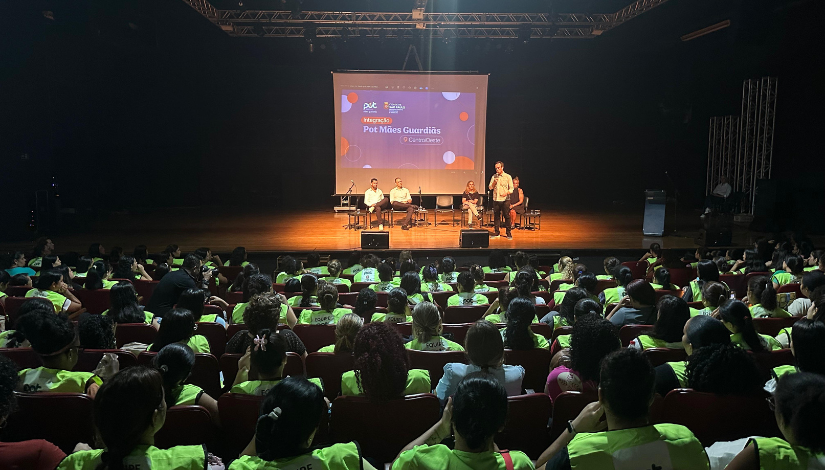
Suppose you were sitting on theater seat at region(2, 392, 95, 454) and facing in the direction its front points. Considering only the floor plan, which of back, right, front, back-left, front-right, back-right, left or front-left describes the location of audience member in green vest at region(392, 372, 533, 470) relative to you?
back-right

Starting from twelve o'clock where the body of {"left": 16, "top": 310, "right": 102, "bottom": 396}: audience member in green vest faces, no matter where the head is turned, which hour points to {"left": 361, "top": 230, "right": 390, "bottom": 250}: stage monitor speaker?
The stage monitor speaker is roughly at 12 o'clock from the audience member in green vest.

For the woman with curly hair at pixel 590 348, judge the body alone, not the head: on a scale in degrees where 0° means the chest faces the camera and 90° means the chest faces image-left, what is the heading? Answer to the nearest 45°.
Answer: approximately 180°

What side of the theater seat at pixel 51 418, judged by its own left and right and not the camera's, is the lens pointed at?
back

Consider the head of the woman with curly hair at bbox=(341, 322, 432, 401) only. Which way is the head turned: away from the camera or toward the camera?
away from the camera

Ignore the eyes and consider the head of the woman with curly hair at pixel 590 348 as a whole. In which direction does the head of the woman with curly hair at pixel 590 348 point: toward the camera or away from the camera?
away from the camera

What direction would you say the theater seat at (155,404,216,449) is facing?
away from the camera

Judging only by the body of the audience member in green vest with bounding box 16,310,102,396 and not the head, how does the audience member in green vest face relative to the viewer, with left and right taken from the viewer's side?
facing away from the viewer and to the right of the viewer

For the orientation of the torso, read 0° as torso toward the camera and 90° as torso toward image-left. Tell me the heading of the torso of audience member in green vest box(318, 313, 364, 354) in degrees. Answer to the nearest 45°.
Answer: approximately 180°

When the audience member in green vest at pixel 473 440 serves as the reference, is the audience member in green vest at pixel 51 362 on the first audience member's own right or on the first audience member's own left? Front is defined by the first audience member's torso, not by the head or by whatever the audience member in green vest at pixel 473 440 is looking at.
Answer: on the first audience member's own left
